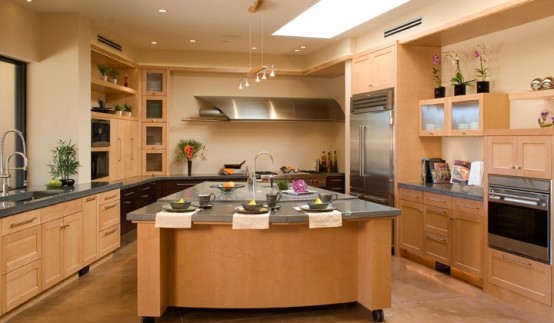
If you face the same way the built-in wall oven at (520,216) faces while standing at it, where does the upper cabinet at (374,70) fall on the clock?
The upper cabinet is roughly at 3 o'clock from the built-in wall oven.

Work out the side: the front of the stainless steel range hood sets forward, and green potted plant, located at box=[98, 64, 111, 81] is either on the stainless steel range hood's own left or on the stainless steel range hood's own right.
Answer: on the stainless steel range hood's own right

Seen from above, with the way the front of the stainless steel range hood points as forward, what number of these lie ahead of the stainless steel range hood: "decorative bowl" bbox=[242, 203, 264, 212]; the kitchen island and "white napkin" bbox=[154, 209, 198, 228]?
3

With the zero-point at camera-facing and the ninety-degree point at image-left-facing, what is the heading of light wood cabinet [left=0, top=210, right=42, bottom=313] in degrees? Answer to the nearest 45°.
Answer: approximately 315°

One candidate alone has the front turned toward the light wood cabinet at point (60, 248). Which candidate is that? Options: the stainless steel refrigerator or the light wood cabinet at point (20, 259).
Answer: the stainless steel refrigerator

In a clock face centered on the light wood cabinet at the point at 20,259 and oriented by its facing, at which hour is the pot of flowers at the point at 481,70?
The pot of flowers is roughly at 11 o'clock from the light wood cabinet.

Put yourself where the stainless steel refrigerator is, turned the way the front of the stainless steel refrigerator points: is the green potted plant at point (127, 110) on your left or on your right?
on your right

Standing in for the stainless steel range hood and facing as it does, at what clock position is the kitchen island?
The kitchen island is roughly at 12 o'clock from the stainless steel range hood.

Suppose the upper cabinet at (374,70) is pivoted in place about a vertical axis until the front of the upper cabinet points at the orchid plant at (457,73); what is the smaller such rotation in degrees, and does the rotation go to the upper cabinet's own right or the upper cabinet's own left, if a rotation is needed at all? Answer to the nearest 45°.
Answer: approximately 90° to the upper cabinet's own left

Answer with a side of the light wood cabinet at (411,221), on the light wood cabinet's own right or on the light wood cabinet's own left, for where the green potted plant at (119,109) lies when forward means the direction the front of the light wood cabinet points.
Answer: on the light wood cabinet's own right

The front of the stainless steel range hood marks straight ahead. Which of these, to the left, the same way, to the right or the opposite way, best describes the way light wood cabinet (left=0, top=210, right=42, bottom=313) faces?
to the left

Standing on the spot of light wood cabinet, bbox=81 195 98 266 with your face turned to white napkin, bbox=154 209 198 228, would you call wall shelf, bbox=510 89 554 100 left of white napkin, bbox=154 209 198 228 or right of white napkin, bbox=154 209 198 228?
left

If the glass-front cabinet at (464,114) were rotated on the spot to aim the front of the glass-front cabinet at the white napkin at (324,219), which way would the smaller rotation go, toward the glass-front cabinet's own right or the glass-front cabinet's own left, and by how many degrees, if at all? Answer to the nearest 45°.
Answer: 0° — it already faces it
